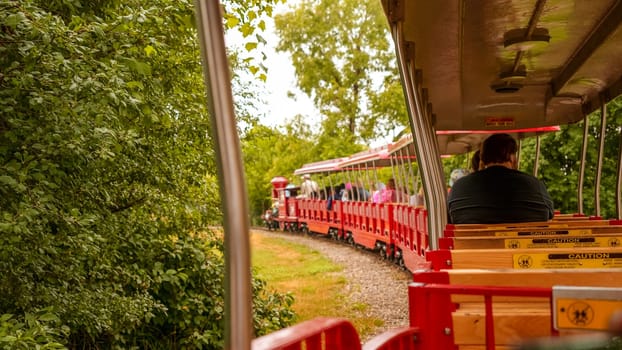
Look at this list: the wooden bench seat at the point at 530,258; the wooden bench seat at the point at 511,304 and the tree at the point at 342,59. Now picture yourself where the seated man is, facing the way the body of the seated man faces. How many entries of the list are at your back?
2

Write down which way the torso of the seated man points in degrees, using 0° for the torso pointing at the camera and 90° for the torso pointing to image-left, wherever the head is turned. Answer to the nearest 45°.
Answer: approximately 180°

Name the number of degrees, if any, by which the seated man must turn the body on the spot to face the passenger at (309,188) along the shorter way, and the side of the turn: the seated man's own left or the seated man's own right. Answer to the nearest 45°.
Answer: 0° — they already face them

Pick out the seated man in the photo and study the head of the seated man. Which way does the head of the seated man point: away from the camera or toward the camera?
away from the camera

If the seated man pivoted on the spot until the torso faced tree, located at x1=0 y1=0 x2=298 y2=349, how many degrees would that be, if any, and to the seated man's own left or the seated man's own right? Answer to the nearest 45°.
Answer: approximately 90° to the seated man's own left

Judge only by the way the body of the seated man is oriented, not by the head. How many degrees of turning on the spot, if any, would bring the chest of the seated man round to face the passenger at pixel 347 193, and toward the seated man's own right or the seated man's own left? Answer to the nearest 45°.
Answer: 0° — they already face them

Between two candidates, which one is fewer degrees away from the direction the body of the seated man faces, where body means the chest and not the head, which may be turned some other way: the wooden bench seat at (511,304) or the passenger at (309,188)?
the passenger

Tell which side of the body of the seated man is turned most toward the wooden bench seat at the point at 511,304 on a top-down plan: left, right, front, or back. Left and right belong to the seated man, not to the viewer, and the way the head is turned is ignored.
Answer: back

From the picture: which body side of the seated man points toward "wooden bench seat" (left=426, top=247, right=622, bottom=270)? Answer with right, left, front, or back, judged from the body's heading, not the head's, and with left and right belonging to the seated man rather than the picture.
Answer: back

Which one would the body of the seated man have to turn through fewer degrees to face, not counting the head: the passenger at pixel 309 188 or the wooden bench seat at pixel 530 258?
the passenger
